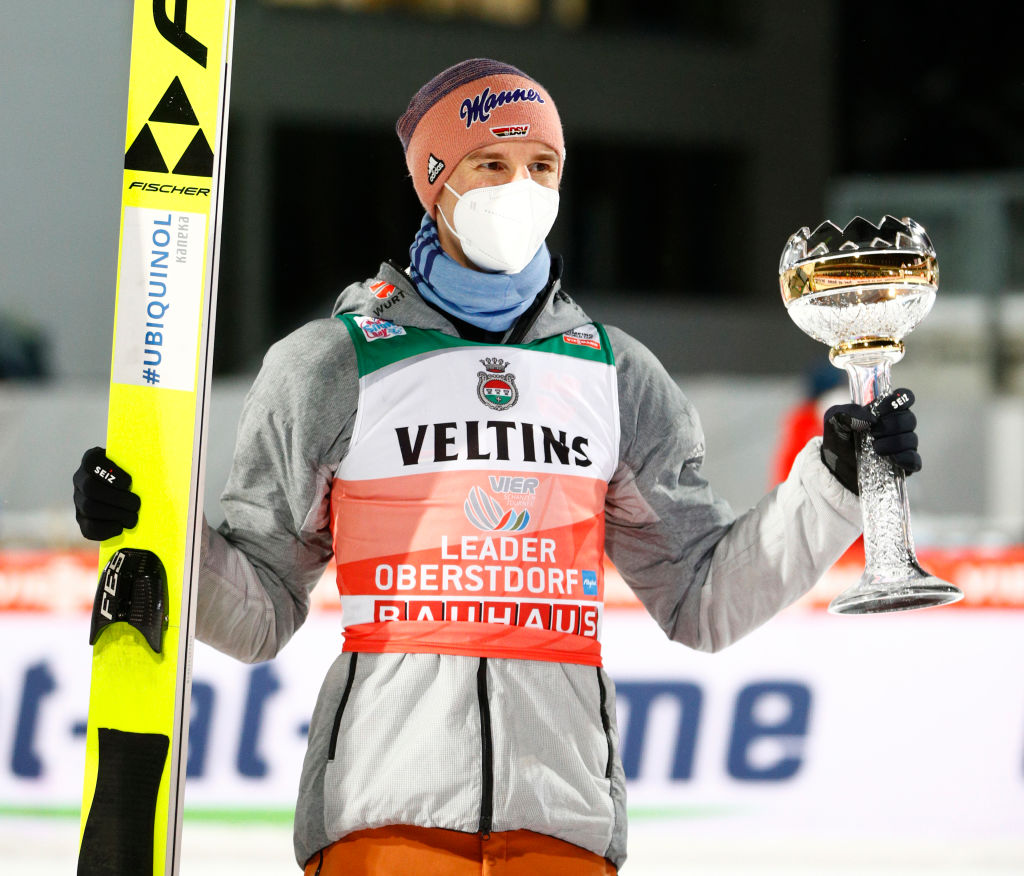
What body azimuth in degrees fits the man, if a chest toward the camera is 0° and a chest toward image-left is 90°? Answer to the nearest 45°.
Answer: approximately 0°
